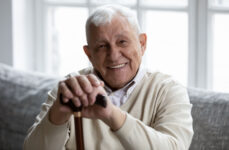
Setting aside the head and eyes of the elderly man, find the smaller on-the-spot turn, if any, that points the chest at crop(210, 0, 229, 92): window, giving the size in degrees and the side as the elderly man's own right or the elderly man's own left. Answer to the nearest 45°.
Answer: approximately 135° to the elderly man's own left

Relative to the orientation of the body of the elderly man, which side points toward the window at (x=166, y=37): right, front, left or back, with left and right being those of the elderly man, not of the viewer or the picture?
back

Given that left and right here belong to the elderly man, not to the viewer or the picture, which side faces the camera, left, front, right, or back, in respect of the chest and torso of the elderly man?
front
